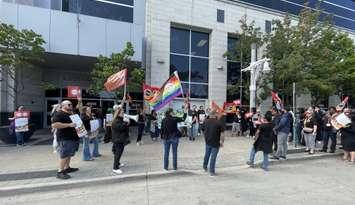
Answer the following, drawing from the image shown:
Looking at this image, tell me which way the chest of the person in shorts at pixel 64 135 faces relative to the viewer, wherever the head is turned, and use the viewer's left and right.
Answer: facing to the right of the viewer

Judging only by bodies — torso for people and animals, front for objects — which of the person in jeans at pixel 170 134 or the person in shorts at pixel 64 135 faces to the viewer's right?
the person in shorts

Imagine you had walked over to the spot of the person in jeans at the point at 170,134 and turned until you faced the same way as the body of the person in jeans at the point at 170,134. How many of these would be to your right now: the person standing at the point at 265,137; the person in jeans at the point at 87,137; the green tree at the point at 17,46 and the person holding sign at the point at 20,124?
1

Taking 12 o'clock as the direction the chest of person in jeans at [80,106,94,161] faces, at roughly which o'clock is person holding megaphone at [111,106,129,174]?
The person holding megaphone is roughly at 2 o'clock from the person in jeans.

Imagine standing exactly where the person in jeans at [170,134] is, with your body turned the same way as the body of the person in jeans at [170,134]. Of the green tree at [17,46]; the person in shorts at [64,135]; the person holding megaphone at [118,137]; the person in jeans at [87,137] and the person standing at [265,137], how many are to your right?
1

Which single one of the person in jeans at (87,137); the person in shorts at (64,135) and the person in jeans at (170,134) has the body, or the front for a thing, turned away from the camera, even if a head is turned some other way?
the person in jeans at (170,134)

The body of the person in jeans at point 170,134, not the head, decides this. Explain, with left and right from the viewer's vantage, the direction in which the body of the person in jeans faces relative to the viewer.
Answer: facing away from the viewer

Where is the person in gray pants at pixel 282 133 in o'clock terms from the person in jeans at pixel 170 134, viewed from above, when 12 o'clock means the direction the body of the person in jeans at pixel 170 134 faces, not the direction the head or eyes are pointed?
the person in gray pants at pixel 282 133 is roughly at 2 o'clock from the person in jeans at pixel 170 134.
